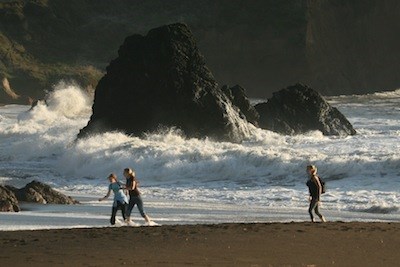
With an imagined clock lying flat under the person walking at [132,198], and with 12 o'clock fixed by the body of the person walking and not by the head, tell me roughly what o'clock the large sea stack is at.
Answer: The large sea stack is roughly at 3 o'clock from the person walking.

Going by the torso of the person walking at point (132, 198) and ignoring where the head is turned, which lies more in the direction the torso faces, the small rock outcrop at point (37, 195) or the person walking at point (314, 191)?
the small rock outcrop

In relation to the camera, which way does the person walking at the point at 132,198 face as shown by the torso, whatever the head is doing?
to the viewer's left

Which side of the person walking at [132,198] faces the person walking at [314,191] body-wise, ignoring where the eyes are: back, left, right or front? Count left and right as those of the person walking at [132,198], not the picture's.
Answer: back
